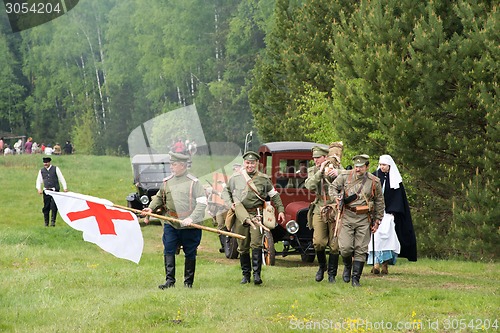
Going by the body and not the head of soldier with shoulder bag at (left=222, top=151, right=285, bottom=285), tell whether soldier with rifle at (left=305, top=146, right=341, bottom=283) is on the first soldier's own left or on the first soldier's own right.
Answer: on the first soldier's own left

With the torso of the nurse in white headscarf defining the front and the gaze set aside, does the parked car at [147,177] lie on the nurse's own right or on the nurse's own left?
on the nurse's own right

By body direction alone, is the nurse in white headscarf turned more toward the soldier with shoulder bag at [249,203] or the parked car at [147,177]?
the soldier with shoulder bag

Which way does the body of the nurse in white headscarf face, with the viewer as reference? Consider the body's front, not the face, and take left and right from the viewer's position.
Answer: facing the viewer and to the left of the viewer

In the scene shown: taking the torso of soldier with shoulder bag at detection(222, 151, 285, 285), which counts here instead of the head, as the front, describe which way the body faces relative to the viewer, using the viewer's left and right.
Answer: facing the viewer

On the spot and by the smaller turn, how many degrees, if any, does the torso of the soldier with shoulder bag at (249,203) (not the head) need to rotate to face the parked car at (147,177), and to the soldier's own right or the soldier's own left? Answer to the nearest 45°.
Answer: approximately 180°

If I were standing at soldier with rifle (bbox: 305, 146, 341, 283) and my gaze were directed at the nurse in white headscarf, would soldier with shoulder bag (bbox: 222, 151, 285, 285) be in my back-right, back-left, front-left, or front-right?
back-left

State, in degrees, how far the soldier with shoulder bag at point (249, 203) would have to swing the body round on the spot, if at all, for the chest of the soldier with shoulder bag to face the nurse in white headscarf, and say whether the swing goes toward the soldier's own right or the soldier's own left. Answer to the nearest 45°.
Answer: approximately 135° to the soldier's own left
